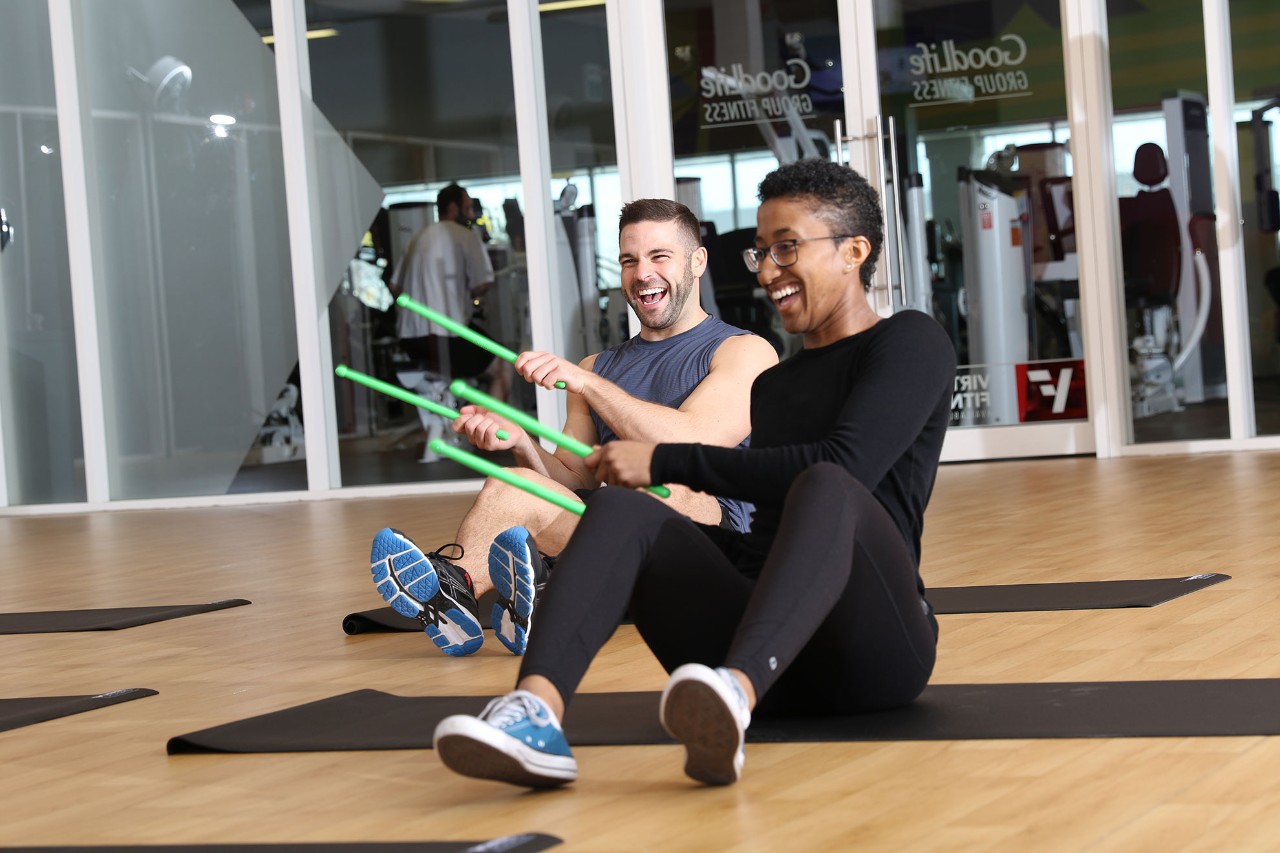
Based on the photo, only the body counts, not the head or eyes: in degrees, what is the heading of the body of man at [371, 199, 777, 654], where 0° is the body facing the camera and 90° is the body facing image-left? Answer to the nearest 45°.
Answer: approximately 45°

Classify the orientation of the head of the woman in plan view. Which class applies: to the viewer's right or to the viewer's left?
to the viewer's left

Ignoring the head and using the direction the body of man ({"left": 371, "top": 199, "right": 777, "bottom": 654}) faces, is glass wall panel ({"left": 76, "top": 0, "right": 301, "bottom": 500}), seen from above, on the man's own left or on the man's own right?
on the man's own right

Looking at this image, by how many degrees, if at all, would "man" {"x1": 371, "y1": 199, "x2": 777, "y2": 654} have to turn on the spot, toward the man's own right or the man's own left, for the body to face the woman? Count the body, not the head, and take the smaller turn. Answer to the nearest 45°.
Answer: approximately 45° to the man's own left

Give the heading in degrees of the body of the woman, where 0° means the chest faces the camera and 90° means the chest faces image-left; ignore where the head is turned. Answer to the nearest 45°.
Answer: approximately 45°

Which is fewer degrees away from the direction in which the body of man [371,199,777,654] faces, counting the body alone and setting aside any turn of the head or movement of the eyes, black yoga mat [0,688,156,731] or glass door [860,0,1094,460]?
the black yoga mat

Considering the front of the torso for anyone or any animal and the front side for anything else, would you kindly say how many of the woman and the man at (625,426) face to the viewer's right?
0

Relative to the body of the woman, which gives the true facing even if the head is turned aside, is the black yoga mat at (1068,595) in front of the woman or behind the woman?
behind

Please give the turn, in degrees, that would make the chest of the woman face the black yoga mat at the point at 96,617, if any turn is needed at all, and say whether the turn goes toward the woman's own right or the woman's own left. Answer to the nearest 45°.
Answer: approximately 90° to the woman's own right

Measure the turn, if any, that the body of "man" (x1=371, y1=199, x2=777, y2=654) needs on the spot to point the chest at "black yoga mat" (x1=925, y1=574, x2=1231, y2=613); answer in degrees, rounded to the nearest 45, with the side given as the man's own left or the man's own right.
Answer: approximately 135° to the man's own left

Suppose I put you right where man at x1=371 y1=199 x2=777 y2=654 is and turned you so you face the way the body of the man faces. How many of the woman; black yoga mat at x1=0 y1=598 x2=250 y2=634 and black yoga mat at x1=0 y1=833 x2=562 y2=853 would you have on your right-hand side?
1
